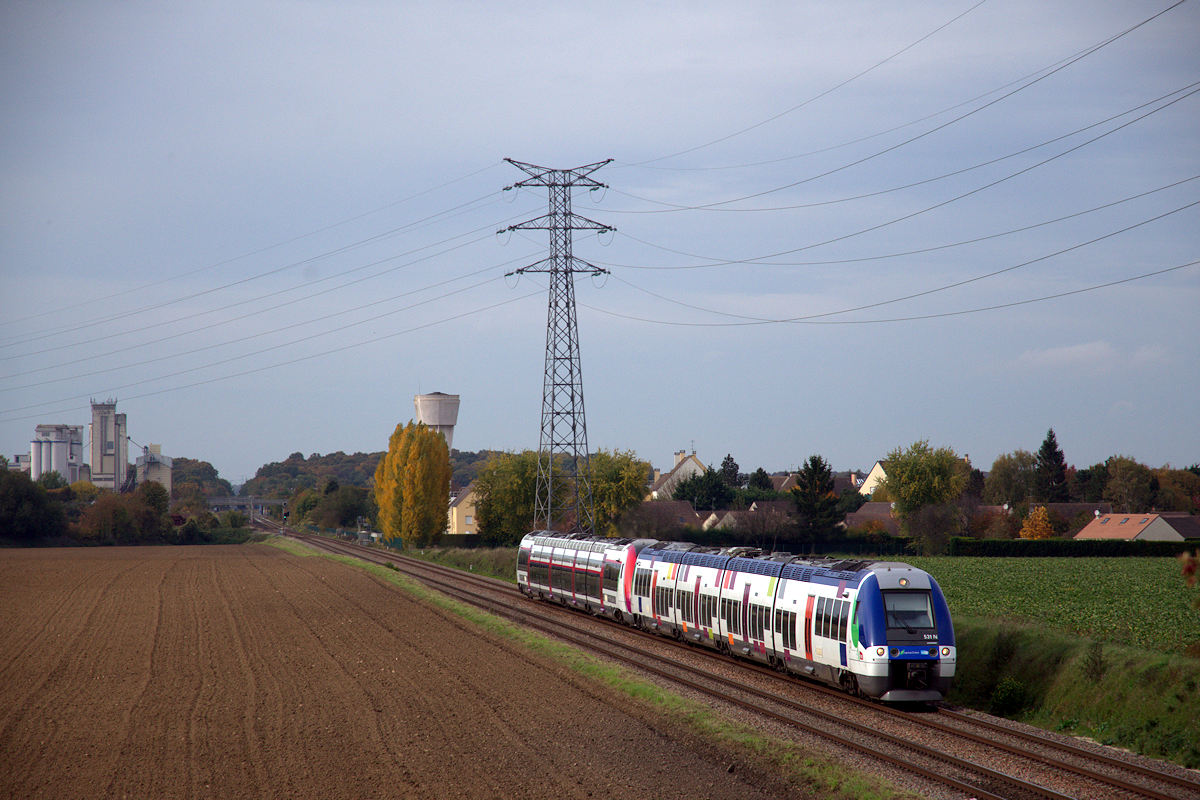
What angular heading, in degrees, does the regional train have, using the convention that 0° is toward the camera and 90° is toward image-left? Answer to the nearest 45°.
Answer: approximately 315°
